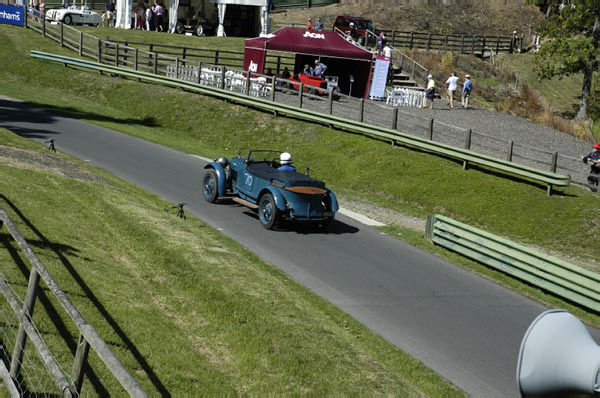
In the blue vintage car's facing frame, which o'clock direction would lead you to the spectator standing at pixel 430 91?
The spectator standing is roughly at 2 o'clock from the blue vintage car.

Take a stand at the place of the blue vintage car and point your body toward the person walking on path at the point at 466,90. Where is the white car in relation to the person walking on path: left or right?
left

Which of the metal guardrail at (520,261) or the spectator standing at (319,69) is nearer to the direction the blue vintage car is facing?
the spectator standing

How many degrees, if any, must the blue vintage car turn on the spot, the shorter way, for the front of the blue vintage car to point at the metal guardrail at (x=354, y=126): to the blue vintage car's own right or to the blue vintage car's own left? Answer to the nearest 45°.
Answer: approximately 45° to the blue vintage car's own right

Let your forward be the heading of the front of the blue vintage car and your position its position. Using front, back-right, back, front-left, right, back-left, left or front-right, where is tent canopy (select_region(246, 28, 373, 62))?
front-right

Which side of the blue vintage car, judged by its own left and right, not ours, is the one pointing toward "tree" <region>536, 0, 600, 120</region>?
right

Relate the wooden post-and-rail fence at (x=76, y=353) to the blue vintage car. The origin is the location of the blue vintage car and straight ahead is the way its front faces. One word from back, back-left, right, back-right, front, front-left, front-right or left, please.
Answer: back-left

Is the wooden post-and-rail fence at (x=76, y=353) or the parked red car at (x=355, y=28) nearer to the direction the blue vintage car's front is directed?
the parked red car

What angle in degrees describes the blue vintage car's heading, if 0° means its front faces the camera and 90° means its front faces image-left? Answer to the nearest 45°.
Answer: approximately 135°

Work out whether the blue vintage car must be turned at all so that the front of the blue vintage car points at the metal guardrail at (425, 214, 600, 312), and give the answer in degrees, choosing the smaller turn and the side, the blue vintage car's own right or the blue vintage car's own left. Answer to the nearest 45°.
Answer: approximately 135° to the blue vintage car's own right

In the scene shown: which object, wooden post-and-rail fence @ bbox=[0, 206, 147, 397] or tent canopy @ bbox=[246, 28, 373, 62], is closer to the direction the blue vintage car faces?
the tent canopy

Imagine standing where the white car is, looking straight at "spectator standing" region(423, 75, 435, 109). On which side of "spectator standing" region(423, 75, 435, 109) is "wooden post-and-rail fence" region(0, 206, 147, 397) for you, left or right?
right

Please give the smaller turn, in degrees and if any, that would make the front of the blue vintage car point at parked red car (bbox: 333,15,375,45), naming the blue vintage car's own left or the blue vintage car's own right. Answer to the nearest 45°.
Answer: approximately 45° to the blue vintage car's own right
